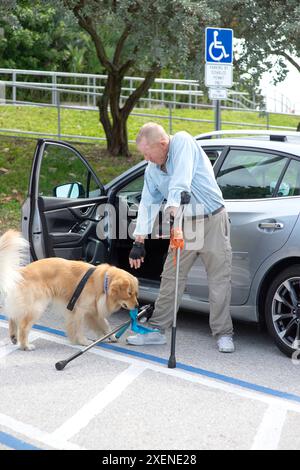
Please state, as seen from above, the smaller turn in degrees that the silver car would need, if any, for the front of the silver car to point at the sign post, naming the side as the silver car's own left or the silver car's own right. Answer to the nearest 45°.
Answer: approximately 45° to the silver car's own right

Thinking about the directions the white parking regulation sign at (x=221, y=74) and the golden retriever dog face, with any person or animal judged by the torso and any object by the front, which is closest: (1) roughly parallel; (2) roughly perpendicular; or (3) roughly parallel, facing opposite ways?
roughly perpendicular

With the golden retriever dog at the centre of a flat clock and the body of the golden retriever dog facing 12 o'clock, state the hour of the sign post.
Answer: The sign post is roughly at 10 o'clock from the golden retriever dog.

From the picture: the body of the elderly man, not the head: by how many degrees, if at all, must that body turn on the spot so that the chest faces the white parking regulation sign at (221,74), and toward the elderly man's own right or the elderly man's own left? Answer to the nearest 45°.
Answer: approximately 135° to the elderly man's own right

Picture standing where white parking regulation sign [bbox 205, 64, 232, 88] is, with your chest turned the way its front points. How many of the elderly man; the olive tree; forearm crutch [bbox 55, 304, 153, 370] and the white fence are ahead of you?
2

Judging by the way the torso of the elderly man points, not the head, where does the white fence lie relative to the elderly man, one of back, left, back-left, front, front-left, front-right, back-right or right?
back-right

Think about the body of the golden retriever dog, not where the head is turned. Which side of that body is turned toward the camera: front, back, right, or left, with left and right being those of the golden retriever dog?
right

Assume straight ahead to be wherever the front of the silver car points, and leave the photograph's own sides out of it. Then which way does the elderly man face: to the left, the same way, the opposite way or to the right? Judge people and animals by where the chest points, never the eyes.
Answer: to the left

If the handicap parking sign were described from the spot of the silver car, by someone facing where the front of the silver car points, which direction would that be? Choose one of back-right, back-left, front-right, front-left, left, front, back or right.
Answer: front-right

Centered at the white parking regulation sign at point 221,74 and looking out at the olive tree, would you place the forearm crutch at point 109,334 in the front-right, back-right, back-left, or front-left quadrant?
back-left

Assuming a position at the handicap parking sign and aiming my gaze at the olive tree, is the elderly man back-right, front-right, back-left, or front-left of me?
back-left
